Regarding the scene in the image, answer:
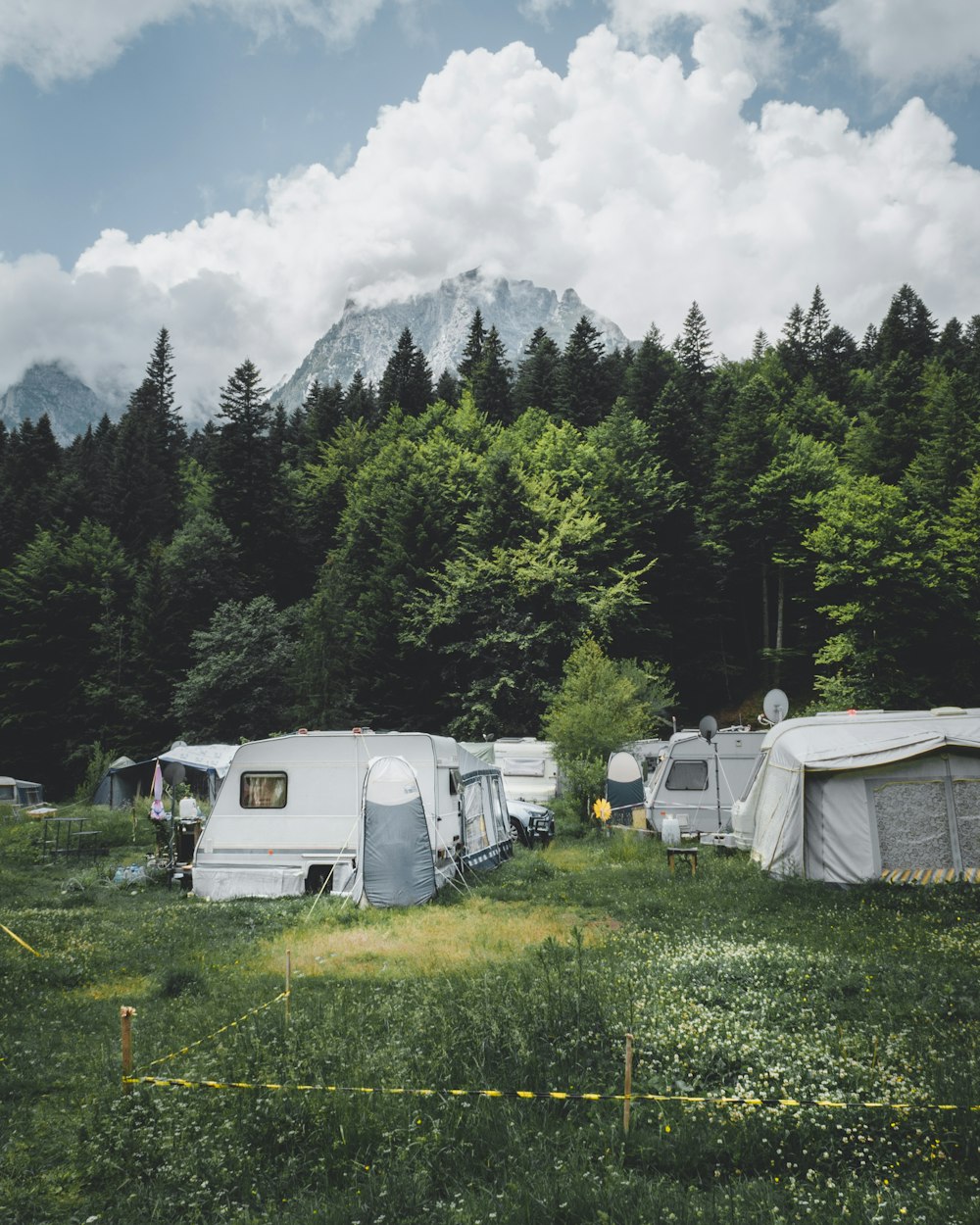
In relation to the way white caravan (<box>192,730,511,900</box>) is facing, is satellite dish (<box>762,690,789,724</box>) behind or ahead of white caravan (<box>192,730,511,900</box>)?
behind

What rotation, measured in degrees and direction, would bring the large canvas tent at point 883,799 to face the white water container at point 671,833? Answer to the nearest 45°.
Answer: approximately 135° to its right

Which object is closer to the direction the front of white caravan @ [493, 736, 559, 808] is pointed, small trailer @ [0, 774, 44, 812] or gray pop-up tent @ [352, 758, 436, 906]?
the gray pop-up tent

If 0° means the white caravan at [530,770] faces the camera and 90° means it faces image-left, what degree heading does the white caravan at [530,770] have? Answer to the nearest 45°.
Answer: approximately 0°
